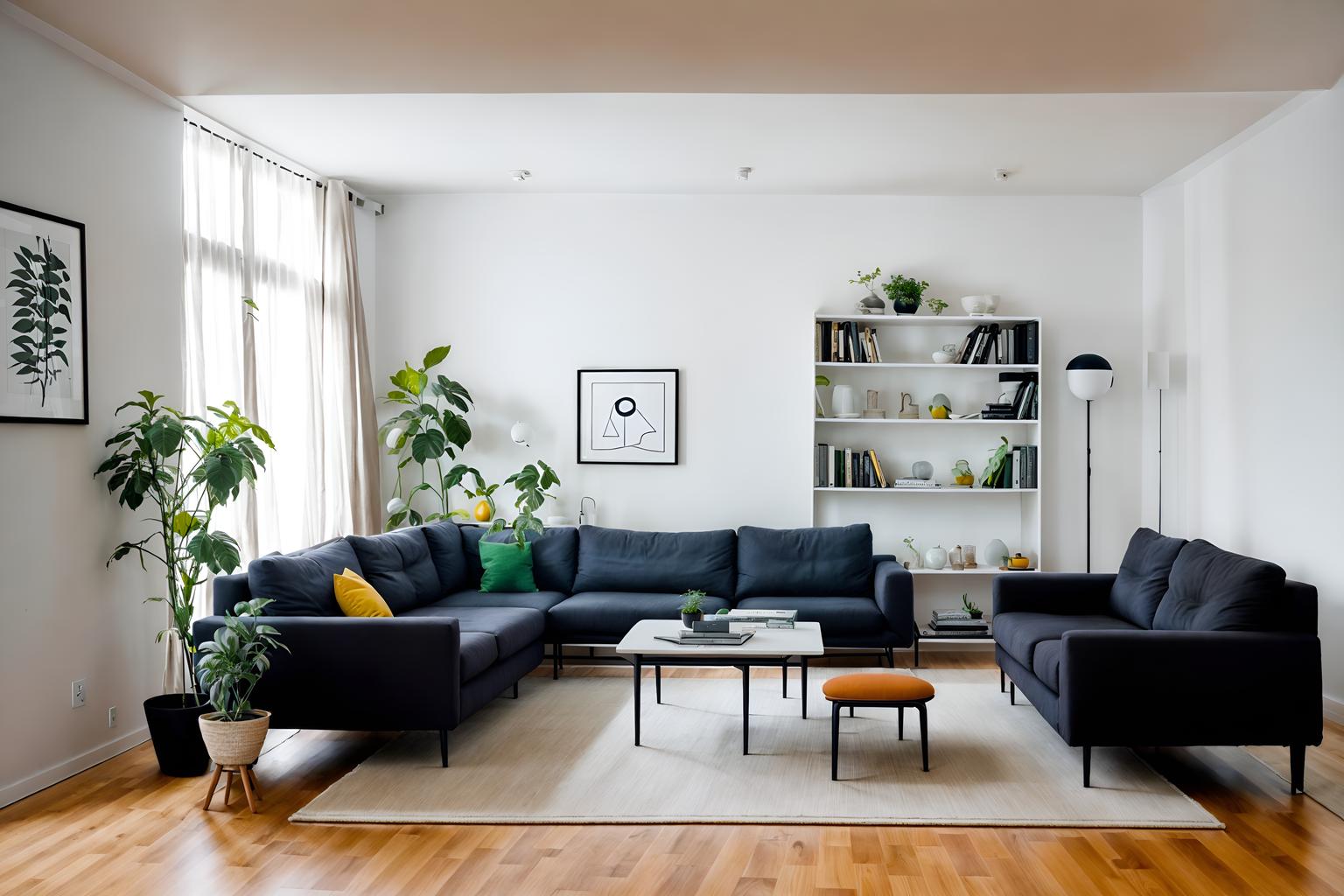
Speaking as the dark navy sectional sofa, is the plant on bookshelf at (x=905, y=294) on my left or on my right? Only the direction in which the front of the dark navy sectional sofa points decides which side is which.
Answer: on my left

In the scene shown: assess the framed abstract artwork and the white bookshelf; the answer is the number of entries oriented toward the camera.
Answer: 2

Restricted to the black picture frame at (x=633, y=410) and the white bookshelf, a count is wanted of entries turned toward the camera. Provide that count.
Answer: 2

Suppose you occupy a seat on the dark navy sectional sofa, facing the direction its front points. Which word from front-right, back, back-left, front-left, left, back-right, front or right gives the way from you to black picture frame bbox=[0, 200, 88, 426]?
right

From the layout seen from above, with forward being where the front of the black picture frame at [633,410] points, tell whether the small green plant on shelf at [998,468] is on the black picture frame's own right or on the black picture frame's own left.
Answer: on the black picture frame's own left

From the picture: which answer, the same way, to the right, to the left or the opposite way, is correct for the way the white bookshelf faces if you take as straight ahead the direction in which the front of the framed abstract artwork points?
the same way

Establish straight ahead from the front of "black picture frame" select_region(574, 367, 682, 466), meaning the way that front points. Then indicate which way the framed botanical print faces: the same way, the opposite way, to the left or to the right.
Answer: to the left

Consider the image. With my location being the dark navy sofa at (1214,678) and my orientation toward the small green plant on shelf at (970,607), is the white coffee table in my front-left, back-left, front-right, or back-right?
front-left

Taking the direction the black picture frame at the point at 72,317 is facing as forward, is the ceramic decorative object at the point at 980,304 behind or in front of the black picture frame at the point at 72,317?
in front

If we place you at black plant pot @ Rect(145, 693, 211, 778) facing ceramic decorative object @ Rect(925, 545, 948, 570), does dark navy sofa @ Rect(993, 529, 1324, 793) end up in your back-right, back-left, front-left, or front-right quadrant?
front-right

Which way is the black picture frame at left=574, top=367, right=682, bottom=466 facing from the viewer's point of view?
toward the camera

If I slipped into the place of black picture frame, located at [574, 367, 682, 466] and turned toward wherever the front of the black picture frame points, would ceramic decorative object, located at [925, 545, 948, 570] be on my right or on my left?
on my left

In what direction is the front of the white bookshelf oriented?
toward the camera

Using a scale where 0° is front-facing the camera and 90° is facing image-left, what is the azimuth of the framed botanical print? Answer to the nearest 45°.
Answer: approximately 315°

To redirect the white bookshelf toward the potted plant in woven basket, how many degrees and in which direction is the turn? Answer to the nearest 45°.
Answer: approximately 45° to its right
